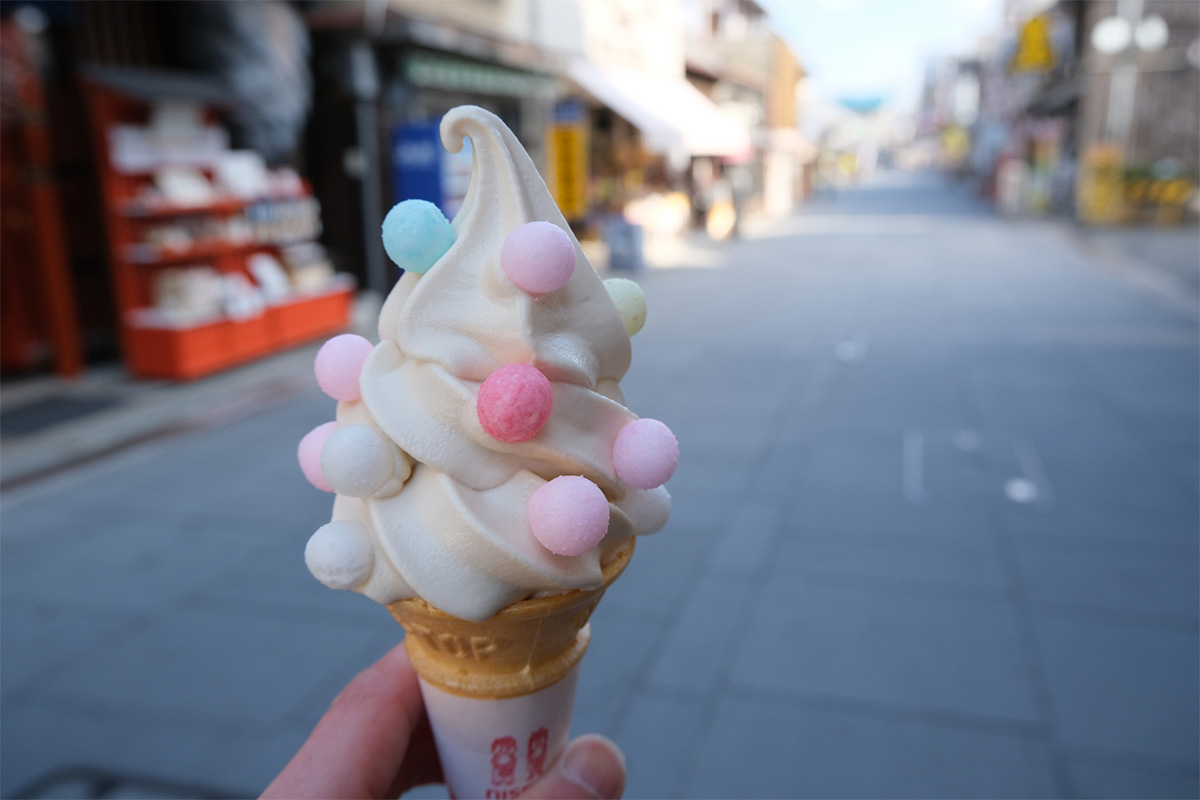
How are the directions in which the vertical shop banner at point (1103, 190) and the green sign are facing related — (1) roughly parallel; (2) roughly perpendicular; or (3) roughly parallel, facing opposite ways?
roughly perpendicular

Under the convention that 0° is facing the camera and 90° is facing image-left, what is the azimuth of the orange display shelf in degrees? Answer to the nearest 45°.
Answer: approximately 315°

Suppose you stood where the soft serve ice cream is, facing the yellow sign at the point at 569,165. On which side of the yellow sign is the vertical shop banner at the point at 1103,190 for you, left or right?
right

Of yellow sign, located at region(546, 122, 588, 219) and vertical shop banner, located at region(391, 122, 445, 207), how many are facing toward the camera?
2

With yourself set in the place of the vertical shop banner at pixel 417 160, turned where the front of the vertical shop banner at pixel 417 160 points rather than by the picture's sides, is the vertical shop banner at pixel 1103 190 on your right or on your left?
on your left

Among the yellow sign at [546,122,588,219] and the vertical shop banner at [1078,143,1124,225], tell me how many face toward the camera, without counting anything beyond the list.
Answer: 2

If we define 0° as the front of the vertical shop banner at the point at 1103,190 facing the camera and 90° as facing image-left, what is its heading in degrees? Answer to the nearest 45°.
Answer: approximately 0°

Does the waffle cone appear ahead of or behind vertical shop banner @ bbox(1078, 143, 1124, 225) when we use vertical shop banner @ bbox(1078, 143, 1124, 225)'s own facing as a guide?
ahead

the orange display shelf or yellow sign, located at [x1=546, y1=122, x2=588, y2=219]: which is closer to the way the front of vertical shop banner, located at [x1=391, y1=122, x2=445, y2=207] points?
the orange display shelf

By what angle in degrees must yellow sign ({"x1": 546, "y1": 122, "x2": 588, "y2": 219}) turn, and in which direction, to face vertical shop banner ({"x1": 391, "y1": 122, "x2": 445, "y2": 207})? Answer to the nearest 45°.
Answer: approximately 45° to its right

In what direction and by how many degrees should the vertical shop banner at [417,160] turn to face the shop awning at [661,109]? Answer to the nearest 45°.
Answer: approximately 135° to its left

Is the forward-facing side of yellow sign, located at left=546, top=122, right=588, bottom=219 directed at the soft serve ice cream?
yes

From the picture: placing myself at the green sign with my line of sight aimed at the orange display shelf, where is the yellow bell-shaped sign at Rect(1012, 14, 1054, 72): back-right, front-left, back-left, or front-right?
back-left
